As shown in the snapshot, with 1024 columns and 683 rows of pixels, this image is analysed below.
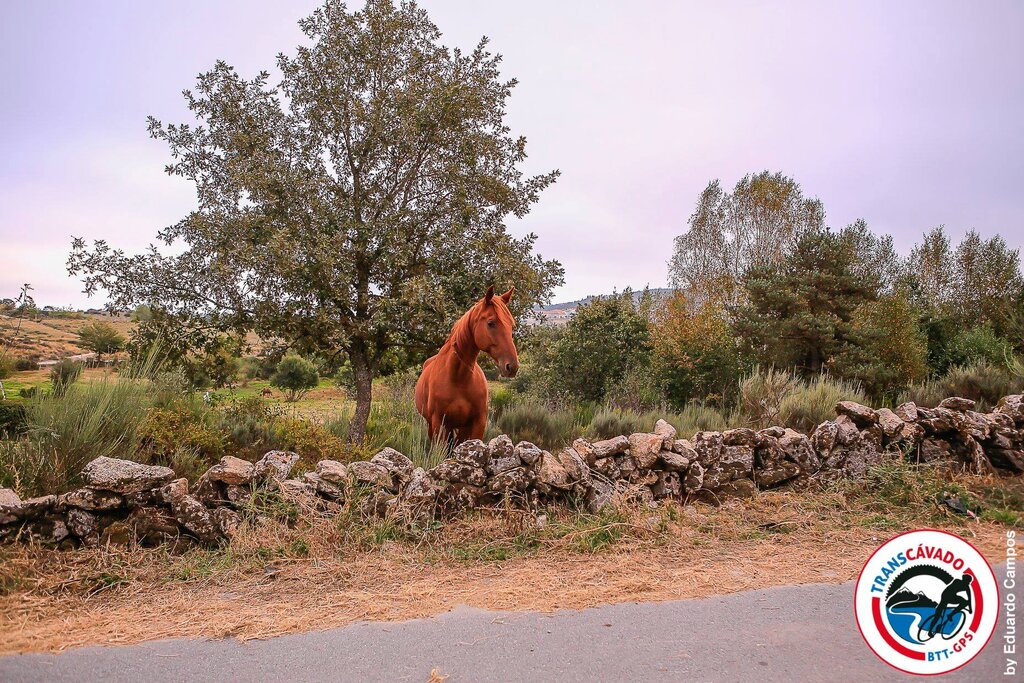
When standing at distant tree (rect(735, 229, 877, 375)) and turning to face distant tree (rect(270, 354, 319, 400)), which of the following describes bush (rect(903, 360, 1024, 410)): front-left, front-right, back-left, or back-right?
back-left

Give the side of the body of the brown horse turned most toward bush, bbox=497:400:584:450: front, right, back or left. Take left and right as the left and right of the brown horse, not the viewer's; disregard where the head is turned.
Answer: left

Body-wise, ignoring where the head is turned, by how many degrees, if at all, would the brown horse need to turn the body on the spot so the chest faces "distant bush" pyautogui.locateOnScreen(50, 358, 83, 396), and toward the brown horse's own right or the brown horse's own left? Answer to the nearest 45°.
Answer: approximately 135° to the brown horse's own right

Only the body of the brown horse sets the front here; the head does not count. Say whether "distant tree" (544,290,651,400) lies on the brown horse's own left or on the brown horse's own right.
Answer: on the brown horse's own left

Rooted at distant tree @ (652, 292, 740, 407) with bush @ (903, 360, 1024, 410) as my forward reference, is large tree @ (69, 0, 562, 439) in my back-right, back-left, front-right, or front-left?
back-right

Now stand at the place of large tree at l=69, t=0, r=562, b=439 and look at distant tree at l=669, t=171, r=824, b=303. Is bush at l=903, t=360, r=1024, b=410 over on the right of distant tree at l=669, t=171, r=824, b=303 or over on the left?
right

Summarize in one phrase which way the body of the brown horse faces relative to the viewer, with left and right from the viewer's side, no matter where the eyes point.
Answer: facing the viewer and to the right of the viewer

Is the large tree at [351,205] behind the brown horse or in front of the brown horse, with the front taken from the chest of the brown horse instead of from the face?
behind

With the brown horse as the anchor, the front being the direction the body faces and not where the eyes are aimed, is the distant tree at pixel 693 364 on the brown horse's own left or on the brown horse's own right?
on the brown horse's own left
